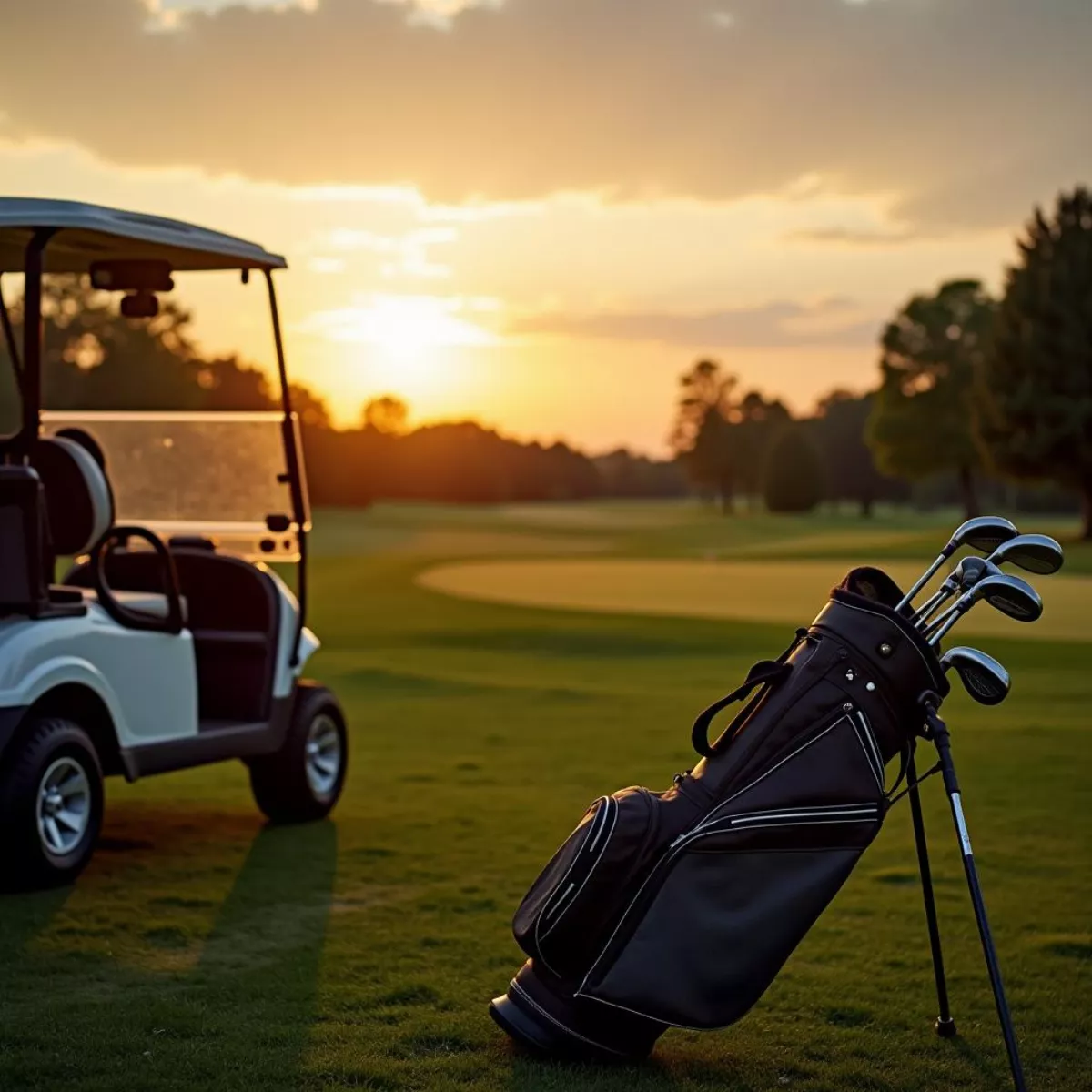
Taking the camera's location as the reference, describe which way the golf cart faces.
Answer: facing away from the viewer and to the right of the viewer

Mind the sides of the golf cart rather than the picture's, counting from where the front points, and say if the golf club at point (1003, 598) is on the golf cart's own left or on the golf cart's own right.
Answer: on the golf cart's own right

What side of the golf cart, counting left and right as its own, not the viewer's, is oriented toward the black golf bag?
right

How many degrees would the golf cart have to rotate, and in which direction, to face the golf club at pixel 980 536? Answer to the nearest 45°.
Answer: approximately 90° to its right

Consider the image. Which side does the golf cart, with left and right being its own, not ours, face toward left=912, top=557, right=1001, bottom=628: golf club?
right

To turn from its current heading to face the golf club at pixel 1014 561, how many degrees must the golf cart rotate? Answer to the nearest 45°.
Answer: approximately 90° to its right

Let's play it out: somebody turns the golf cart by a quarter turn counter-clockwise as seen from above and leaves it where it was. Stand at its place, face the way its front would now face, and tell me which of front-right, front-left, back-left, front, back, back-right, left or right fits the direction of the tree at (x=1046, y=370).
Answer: right
